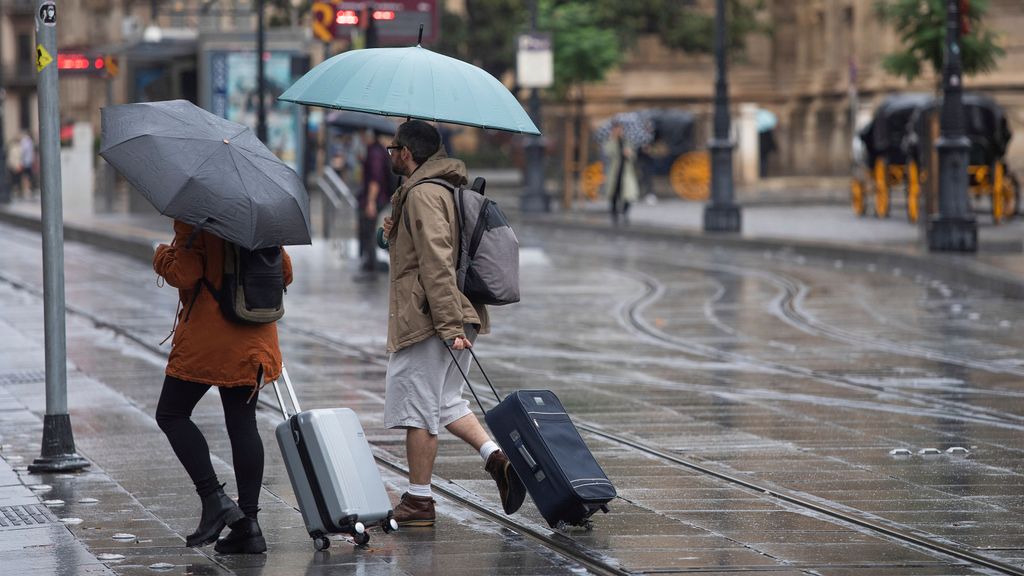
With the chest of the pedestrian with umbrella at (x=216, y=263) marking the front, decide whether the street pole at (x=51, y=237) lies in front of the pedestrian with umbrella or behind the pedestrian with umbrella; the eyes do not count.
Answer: in front

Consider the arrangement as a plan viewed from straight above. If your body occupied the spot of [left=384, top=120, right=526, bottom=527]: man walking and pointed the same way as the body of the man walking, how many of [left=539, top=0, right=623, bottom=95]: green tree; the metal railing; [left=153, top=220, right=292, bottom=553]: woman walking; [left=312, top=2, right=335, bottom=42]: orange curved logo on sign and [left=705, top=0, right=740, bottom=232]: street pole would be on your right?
4

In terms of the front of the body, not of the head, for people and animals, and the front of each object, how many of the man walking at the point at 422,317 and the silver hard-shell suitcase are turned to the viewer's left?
1

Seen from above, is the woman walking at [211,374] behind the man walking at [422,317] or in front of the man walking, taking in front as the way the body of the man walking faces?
in front

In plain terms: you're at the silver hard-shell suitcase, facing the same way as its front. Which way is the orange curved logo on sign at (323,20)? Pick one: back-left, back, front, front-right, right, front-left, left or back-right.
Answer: back-left

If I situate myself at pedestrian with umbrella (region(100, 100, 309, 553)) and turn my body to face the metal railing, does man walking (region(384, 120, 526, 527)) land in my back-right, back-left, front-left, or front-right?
front-right

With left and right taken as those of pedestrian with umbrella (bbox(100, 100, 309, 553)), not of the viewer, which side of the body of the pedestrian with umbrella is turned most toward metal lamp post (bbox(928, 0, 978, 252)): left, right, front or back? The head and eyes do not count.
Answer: right

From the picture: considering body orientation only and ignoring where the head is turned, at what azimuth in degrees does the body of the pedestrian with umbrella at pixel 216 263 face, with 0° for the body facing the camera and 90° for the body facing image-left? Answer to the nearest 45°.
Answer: approximately 135°

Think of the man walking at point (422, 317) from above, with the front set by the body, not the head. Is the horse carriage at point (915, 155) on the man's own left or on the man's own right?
on the man's own right

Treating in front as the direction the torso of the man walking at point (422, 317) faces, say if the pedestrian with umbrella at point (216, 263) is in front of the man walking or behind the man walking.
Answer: in front

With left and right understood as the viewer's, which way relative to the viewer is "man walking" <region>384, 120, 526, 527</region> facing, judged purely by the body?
facing to the left of the viewer

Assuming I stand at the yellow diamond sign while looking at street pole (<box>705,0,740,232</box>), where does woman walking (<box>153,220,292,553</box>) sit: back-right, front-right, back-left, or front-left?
back-right

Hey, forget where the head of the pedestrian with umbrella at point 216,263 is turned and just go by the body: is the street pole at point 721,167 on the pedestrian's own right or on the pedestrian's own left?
on the pedestrian's own right

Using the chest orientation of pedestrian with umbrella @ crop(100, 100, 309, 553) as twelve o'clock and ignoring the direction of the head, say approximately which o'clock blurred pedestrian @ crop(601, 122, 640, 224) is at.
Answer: The blurred pedestrian is roughly at 2 o'clock from the pedestrian with umbrella.
